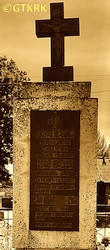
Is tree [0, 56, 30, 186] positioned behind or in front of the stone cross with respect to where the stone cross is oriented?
behind

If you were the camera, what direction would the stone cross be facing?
facing the viewer
